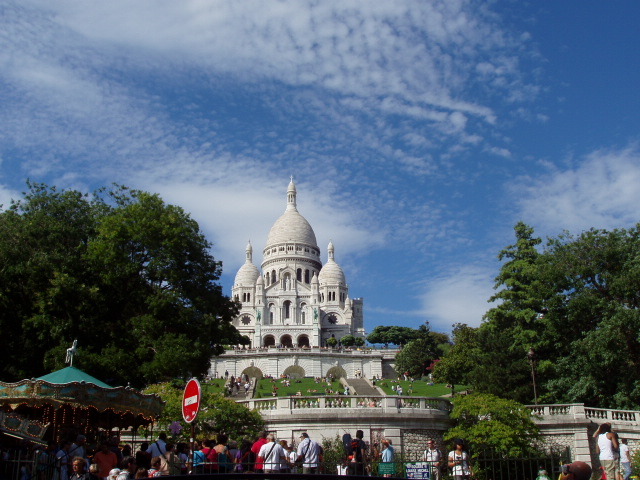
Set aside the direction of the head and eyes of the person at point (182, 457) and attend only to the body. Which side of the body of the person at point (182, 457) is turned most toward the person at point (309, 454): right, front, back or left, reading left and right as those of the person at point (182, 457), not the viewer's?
right

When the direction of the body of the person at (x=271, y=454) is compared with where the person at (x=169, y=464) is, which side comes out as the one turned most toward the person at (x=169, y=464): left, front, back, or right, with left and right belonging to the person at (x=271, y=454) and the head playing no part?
left

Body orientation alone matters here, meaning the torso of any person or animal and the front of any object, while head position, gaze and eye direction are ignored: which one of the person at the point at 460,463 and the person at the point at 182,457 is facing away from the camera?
the person at the point at 182,457

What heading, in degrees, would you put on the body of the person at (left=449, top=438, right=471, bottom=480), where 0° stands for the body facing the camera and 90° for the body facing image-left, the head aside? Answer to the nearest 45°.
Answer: approximately 0°

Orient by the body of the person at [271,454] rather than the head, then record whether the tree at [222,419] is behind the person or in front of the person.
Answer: in front

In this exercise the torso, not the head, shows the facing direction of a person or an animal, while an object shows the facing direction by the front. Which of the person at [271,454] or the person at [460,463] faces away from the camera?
the person at [271,454]

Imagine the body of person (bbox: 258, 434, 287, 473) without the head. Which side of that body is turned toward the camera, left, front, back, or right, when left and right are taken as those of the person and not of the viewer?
back

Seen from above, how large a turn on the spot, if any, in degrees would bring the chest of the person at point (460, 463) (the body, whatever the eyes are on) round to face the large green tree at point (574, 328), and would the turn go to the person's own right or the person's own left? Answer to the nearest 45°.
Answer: approximately 180°

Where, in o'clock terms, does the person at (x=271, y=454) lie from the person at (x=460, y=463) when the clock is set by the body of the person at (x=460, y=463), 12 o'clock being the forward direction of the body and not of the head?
the person at (x=271, y=454) is roughly at 3 o'clock from the person at (x=460, y=463).

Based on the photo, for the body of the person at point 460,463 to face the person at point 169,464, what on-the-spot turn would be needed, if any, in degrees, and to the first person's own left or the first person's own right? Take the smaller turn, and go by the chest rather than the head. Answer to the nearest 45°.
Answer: approximately 90° to the first person's own right

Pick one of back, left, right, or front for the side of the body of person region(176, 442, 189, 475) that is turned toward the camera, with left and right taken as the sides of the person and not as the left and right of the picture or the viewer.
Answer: back

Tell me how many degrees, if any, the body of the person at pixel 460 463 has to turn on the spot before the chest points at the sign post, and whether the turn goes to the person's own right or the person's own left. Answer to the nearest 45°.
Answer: approximately 45° to the person's own right
